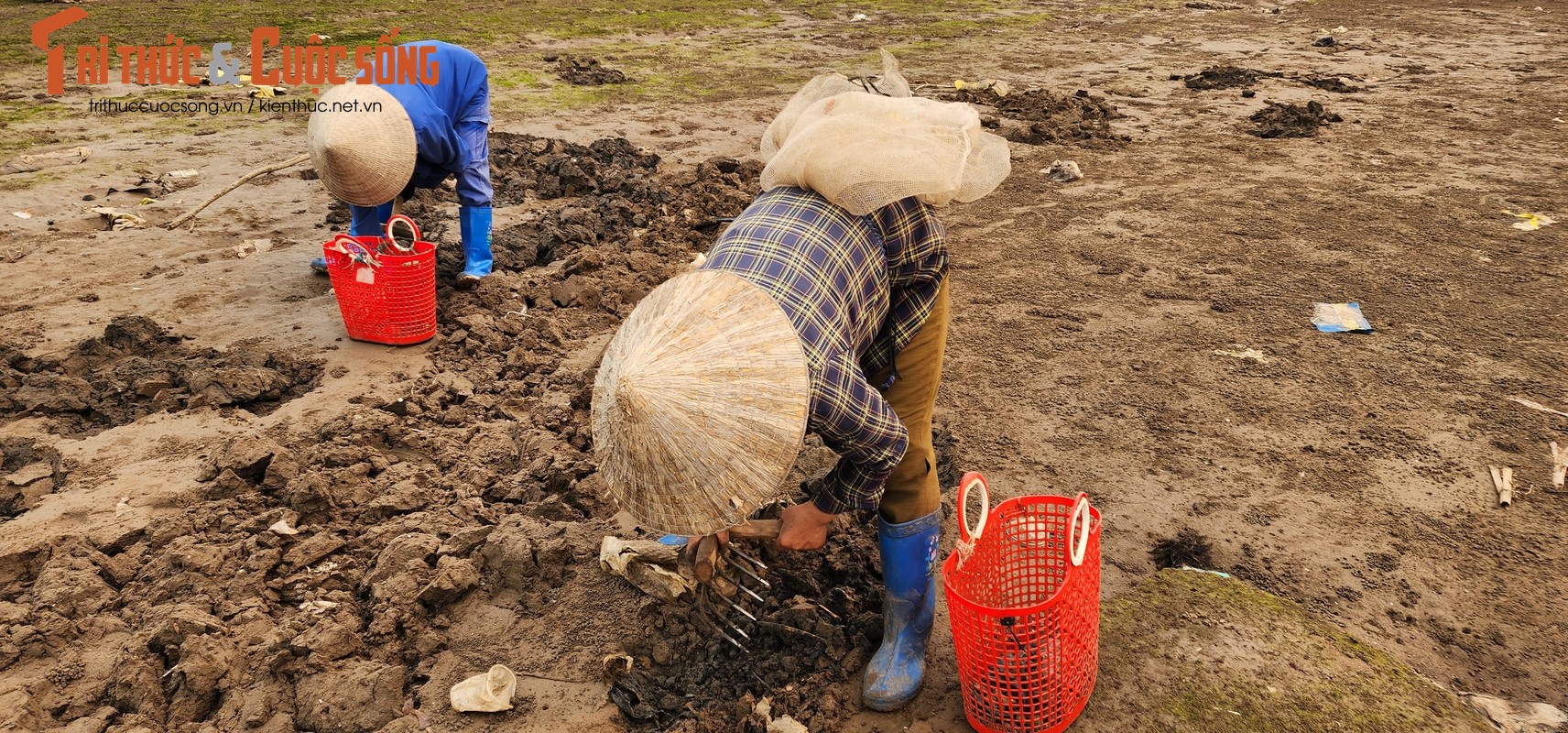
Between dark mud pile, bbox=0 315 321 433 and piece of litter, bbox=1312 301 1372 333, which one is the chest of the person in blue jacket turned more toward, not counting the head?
the dark mud pile

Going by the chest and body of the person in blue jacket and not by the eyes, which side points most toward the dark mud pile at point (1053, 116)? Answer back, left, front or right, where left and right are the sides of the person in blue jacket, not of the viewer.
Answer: back

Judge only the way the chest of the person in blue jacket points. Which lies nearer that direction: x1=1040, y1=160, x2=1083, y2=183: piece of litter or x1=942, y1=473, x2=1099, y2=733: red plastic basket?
the red plastic basket

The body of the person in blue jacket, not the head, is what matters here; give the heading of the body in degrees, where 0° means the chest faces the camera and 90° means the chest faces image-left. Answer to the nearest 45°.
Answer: approximately 45°

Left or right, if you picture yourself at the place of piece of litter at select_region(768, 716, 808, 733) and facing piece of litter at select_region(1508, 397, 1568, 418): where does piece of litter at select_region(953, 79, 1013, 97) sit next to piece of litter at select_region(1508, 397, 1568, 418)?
left

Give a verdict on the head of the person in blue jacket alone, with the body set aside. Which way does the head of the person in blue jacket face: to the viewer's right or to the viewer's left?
to the viewer's left

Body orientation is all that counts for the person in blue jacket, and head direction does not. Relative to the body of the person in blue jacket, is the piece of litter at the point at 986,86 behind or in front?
behind

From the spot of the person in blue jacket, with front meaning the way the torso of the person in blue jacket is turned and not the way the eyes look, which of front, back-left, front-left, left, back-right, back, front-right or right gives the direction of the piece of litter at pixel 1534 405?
left
